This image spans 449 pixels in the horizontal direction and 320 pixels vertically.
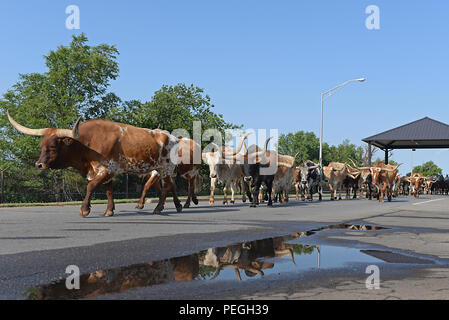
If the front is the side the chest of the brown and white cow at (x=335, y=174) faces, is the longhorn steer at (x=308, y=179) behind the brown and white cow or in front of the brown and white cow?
in front

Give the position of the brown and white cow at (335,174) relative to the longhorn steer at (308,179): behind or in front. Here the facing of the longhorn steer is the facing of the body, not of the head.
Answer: behind

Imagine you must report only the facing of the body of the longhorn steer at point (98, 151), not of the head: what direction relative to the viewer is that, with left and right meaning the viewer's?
facing to the left of the viewer

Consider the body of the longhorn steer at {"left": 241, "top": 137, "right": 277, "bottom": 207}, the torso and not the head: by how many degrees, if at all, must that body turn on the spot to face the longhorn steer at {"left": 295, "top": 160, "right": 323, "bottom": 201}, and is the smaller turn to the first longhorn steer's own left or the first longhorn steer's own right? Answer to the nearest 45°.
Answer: approximately 135° to the first longhorn steer's own right

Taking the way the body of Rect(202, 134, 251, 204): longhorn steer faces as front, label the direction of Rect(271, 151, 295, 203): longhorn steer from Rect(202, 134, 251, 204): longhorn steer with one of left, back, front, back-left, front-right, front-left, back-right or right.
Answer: back

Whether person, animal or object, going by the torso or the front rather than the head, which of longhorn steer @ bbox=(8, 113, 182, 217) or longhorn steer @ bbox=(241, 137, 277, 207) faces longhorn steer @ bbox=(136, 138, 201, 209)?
longhorn steer @ bbox=(241, 137, 277, 207)

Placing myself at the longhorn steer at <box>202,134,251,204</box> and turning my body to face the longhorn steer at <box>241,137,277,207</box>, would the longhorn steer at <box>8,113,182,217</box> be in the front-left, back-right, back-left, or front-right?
back-right

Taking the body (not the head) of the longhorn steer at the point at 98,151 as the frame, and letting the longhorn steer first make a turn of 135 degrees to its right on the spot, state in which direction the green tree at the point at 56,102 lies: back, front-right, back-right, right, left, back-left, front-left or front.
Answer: front-left

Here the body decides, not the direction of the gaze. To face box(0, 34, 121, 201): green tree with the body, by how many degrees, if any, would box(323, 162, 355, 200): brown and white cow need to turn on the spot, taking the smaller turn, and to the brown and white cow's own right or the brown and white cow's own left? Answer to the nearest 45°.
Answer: approximately 45° to the brown and white cow's own right

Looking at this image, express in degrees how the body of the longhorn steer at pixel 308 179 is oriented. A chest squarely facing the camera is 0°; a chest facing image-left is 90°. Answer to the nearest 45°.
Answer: approximately 45°

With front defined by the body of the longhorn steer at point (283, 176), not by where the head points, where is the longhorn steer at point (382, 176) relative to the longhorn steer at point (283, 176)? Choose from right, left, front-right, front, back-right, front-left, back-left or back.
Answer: back

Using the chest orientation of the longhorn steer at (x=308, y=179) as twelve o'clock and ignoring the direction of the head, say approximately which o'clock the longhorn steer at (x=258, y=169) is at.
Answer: the longhorn steer at (x=258, y=169) is roughly at 11 o'clock from the longhorn steer at (x=308, y=179).
